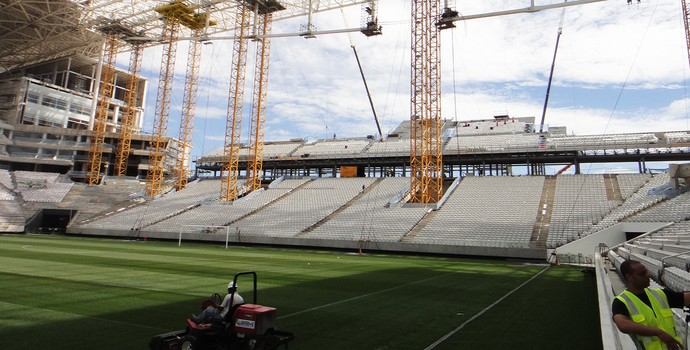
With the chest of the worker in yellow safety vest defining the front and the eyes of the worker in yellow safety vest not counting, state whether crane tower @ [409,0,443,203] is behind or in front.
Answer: behind
